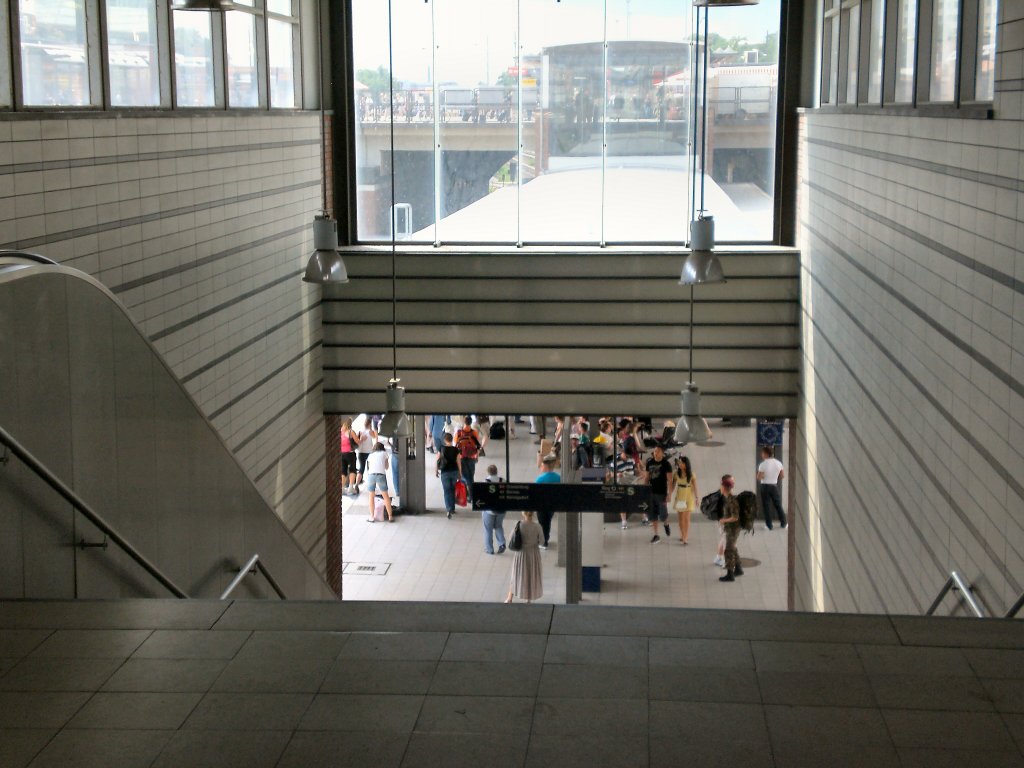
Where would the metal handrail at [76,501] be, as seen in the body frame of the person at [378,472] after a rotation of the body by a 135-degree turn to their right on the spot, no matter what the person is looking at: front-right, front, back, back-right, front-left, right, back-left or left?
front-right

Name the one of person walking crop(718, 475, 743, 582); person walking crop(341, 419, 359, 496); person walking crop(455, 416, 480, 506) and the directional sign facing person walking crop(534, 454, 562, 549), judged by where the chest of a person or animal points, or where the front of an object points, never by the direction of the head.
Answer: person walking crop(718, 475, 743, 582)

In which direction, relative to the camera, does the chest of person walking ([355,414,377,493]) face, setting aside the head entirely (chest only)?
away from the camera

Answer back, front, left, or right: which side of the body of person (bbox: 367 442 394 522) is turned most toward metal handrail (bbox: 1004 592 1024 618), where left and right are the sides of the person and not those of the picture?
back

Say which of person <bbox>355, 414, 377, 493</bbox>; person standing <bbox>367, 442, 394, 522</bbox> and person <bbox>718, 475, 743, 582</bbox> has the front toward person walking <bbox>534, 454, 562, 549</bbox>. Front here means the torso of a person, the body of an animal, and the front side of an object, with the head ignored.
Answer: person <bbox>718, 475, 743, 582</bbox>

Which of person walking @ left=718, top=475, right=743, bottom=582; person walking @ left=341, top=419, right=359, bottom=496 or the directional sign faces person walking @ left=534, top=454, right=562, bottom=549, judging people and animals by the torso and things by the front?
person walking @ left=718, top=475, right=743, bottom=582

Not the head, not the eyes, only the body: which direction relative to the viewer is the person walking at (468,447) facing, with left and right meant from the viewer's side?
facing away from the viewer

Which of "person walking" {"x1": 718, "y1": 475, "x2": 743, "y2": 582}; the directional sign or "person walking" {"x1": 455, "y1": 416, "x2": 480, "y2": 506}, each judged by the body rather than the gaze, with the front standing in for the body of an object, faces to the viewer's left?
"person walking" {"x1": 718, "y1": 475, "x2": 743, "y2": 582}

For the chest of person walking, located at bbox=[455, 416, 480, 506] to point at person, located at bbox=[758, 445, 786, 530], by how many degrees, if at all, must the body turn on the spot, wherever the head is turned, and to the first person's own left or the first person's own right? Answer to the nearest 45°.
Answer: approximately 90° to the first person's own right
